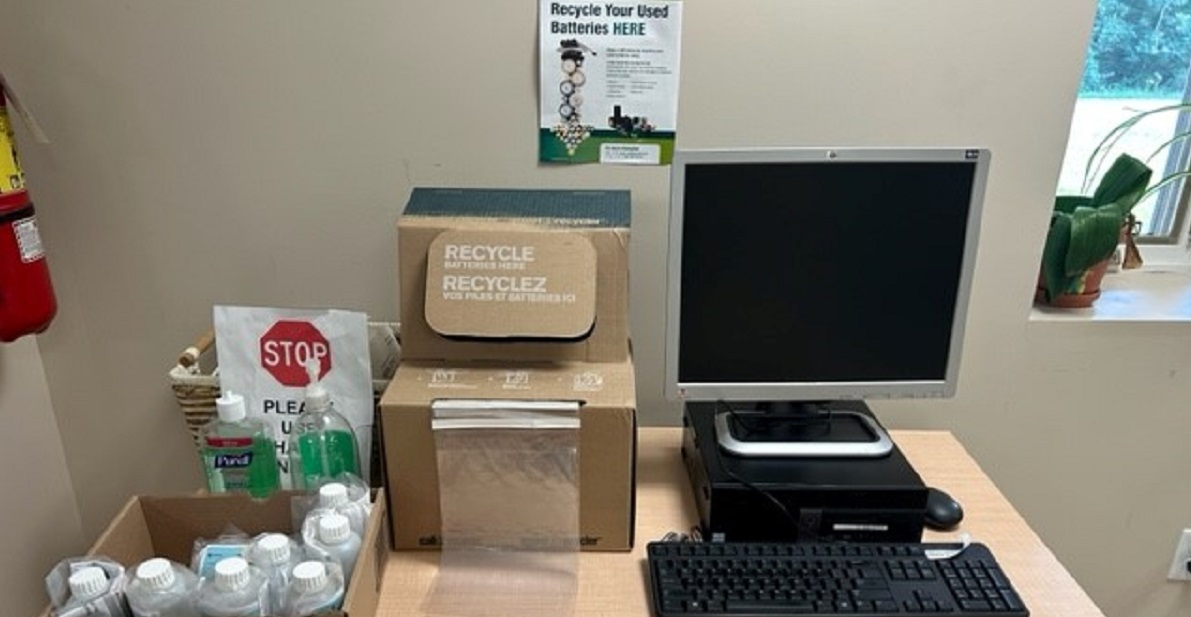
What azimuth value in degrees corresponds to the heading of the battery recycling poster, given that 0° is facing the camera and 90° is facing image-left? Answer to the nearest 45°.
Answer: approximately 0°

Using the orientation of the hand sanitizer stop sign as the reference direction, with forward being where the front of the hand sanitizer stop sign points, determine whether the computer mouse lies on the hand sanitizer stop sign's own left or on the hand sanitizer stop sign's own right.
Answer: on the hand sanitizer stop sign's own left

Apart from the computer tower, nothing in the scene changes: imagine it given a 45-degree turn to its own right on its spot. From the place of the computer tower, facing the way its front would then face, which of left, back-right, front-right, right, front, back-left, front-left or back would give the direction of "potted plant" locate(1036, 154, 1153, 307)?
back

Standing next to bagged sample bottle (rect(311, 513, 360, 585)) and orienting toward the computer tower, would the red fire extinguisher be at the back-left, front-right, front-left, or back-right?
back-left
